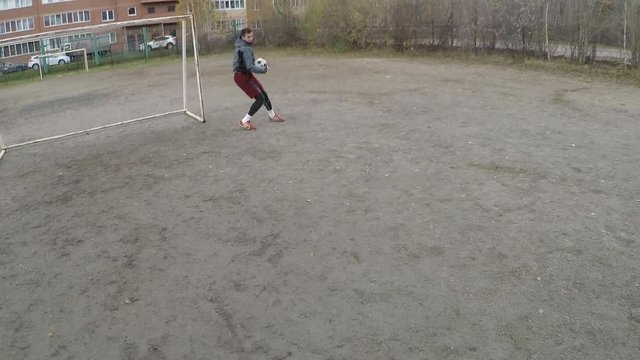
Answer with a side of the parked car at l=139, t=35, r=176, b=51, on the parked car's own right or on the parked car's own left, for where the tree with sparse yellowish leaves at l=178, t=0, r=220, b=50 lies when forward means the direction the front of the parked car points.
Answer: on the parked car's own left

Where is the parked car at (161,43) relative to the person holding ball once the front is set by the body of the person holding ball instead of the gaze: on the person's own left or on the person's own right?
on the person's own left

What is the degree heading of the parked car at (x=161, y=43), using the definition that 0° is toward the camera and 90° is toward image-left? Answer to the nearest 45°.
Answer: approximately 90°

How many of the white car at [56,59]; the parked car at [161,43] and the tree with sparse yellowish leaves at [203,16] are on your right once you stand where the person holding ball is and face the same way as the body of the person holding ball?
0

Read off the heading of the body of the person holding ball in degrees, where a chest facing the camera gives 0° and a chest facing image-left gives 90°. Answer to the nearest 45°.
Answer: approximately 270°
